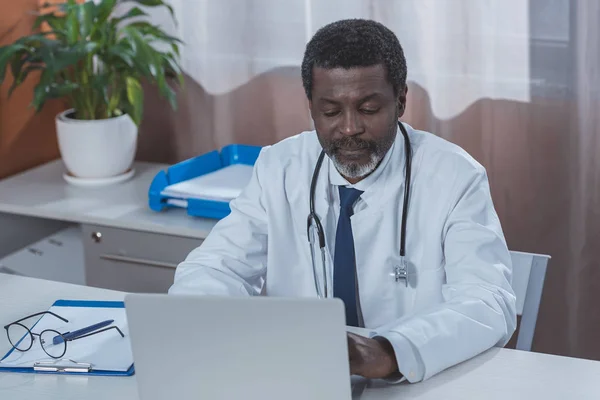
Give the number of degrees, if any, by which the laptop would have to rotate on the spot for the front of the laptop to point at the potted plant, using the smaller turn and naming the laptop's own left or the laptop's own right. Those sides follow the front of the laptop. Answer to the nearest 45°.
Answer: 0° — it already faces it

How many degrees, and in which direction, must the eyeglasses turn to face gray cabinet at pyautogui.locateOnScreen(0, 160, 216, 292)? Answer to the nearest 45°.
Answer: approximately 135° to its right

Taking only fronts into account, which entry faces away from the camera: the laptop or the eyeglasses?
the laptop

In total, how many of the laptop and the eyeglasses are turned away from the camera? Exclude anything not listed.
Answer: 1

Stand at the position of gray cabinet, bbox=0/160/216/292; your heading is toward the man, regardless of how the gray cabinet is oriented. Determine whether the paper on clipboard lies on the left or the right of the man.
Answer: right

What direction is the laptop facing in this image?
away from the camera

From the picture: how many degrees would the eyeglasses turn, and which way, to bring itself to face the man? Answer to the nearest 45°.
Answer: approximately 135° to its left

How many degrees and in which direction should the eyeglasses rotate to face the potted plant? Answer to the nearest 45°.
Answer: approximately 135° to its right
